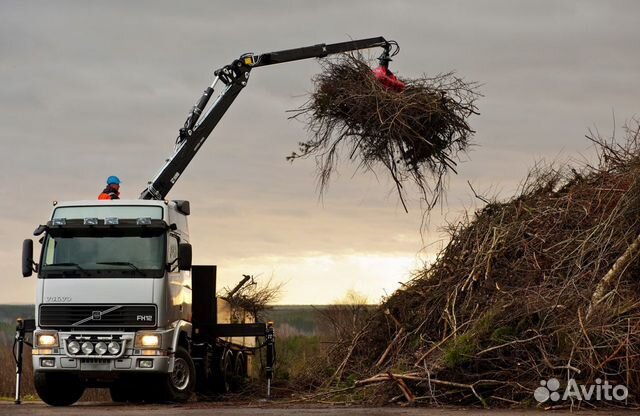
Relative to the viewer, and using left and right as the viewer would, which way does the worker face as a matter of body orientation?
facing to the right of the viewer

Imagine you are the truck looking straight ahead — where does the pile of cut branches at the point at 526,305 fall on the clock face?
The pile of cut branches is roughly at 9 o'clock from the truck.

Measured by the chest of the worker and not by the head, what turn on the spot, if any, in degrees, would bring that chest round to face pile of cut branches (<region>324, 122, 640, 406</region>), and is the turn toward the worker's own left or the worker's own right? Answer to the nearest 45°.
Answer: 0° — they already face it
